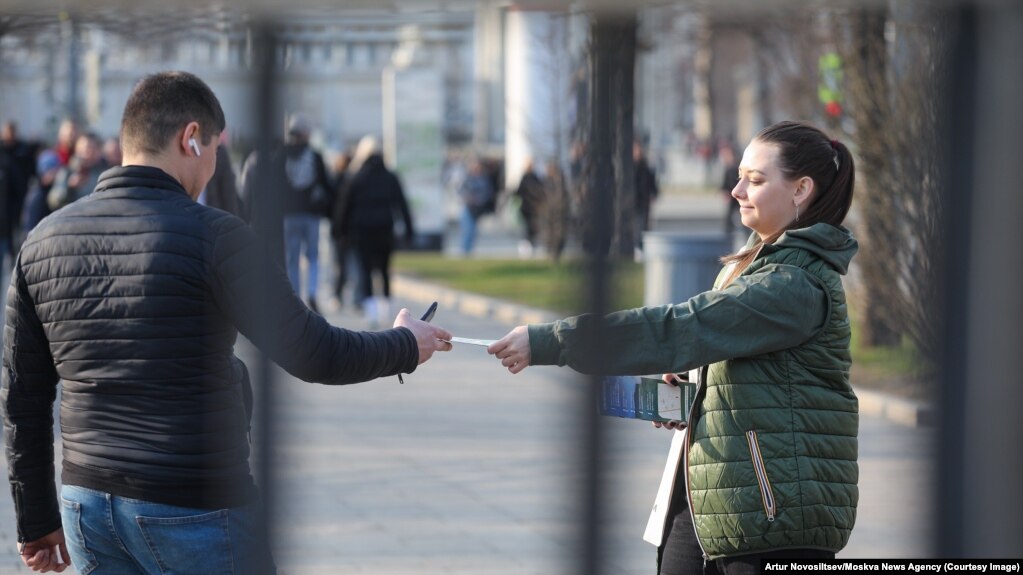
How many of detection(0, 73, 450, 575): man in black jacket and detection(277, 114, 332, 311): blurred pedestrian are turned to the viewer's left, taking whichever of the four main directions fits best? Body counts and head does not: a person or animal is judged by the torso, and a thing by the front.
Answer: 0

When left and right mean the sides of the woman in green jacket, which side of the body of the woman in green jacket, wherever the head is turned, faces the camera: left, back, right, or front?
left

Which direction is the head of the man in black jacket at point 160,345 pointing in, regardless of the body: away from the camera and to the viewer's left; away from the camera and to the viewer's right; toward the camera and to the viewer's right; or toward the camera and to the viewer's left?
away from the camera and to the viewer's right

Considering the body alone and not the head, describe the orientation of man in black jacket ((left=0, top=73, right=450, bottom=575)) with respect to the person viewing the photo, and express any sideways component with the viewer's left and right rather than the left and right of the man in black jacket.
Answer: facing away from the viewer and to the right of the viewer

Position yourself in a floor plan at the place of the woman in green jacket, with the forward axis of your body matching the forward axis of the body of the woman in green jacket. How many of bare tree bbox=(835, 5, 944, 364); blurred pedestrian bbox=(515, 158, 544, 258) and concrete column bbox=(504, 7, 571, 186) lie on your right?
3

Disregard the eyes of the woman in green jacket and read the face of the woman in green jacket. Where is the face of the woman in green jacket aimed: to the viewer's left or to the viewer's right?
to the viewer's left

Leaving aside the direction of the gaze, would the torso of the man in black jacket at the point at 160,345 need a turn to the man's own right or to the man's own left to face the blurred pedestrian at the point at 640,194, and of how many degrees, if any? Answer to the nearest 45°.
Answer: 0° — they already face them

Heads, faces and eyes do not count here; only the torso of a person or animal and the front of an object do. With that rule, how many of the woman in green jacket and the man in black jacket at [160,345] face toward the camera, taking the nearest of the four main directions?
0
